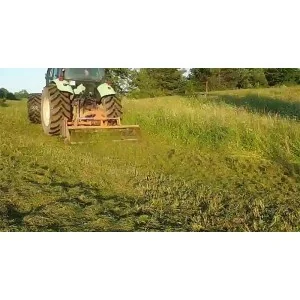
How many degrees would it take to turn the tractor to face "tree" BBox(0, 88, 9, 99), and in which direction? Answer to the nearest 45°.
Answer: approximately 45° to its left

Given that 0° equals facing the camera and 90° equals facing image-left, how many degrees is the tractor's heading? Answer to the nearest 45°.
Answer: approximately 135°
